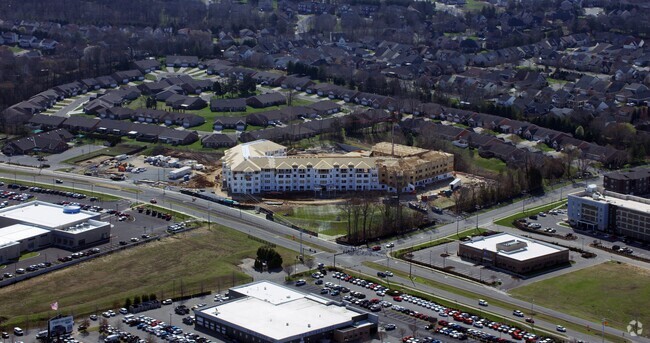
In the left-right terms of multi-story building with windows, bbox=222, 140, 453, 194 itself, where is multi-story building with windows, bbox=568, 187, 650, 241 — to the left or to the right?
on its left

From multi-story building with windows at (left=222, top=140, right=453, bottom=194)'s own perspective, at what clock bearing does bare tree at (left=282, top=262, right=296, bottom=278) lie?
The bare tree is roughly at 12 o'clock from the multi-story building with windows.

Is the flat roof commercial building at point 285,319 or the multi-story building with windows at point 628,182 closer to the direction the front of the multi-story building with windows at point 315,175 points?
the flat roof commercial building

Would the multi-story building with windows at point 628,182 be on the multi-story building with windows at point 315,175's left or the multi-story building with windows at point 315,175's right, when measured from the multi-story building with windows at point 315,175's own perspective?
on its left

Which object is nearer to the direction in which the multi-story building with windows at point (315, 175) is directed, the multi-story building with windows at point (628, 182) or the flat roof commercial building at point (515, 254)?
the flat roof commercial building

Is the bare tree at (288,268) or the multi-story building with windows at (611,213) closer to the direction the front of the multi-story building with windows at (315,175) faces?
the bare tree

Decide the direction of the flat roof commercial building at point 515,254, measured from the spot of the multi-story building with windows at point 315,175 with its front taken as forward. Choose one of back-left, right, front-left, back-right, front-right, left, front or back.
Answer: front-left

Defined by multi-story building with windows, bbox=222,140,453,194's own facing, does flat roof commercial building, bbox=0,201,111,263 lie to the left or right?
on its right

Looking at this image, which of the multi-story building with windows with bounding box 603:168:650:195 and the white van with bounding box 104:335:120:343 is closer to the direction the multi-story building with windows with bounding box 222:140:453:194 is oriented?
the white van

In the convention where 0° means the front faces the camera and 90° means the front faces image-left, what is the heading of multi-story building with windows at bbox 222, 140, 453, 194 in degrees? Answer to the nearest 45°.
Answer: approximately 0°

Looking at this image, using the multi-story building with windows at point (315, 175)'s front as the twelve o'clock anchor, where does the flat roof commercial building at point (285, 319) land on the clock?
The flat roof commercial building is roughly at 12 o'clock from the multi-story building with windows.
